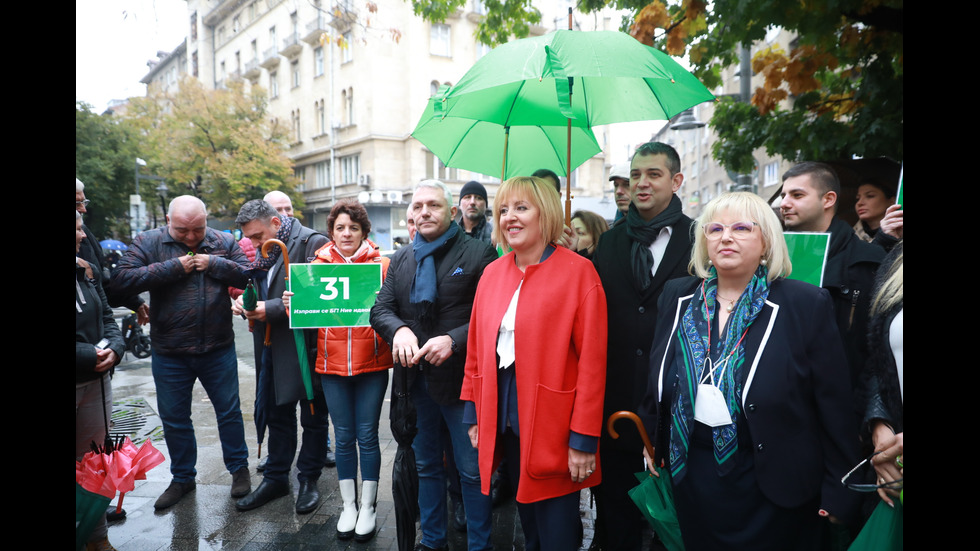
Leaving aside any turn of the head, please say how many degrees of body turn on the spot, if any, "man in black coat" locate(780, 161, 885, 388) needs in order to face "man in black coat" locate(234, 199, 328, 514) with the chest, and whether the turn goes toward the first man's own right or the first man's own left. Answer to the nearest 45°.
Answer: approximately 45° to the first man's own right

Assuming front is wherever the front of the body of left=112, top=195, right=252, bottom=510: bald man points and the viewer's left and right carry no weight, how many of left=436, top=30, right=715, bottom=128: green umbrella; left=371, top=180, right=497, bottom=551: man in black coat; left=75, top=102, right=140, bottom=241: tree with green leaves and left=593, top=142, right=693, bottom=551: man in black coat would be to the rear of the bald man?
1

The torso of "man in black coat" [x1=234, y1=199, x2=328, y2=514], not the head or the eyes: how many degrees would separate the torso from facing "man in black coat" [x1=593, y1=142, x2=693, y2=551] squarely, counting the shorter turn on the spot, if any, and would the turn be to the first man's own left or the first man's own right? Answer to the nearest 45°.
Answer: approximately 90° to the first man's own left

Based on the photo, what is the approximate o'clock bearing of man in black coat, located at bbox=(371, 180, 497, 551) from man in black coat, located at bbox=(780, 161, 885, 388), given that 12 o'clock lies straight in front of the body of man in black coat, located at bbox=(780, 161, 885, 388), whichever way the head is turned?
man in black coat, located at bbox=(371, 180, 497, 551) is roughly at 1 o'clock from man in black coat, located at bbox=(780, 161, 885, 388).

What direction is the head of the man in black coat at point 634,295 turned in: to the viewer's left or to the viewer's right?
to the viewer's left

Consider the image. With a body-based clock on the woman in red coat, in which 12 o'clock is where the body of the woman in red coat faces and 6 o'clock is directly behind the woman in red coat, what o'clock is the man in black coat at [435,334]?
The man in black coat is roughly at 3 o'clock from the woman in red coat.

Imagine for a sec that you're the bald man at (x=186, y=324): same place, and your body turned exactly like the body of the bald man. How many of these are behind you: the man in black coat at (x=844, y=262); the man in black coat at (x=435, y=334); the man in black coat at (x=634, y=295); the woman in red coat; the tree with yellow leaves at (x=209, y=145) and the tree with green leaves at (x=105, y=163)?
2

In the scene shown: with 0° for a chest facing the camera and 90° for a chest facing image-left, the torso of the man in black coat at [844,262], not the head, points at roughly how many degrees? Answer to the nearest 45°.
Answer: approximately 45°

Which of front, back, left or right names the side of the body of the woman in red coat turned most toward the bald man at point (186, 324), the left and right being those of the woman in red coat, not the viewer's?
right
